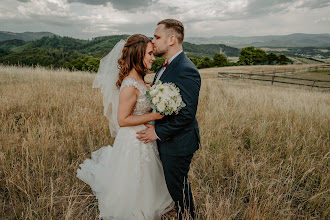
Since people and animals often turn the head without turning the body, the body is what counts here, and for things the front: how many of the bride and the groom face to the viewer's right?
1

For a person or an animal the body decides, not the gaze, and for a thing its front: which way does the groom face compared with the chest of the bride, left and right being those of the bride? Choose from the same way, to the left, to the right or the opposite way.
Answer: the opposite way

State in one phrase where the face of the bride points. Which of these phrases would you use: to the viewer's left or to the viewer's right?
to the viewer's right

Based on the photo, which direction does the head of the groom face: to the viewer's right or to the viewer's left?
to the viewer's left

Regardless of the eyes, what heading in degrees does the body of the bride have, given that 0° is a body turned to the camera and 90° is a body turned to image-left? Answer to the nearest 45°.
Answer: approximately 270°

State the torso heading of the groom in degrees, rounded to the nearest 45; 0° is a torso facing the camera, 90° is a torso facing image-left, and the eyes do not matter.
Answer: approximately 90°
